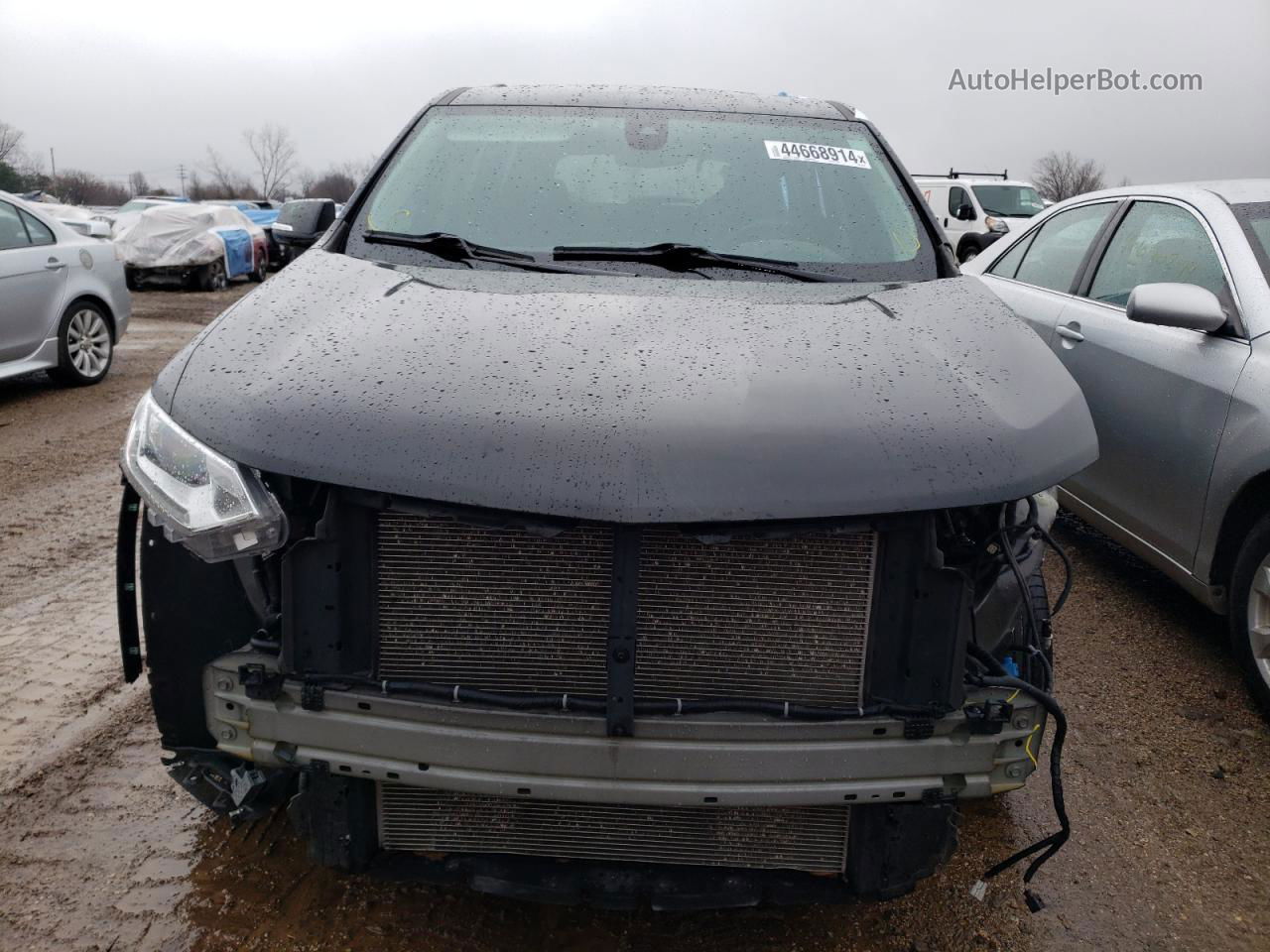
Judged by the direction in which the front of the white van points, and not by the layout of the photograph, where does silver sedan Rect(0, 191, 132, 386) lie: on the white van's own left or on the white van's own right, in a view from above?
on the white van's own right

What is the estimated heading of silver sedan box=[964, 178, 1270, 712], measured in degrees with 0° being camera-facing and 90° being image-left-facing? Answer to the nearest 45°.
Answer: approximately 315°

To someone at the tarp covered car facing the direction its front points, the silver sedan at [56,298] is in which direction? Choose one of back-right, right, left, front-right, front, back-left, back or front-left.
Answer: front-left

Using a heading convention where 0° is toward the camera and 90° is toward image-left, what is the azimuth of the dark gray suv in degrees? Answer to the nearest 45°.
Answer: approximately 0°

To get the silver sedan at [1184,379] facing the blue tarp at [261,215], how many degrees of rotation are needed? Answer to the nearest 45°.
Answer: approximately 180°

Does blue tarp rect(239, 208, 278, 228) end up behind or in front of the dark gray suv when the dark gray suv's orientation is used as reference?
behind

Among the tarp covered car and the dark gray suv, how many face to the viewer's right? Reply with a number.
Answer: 0

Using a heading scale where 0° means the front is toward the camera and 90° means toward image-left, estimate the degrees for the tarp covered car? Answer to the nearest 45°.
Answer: approximately 45°
